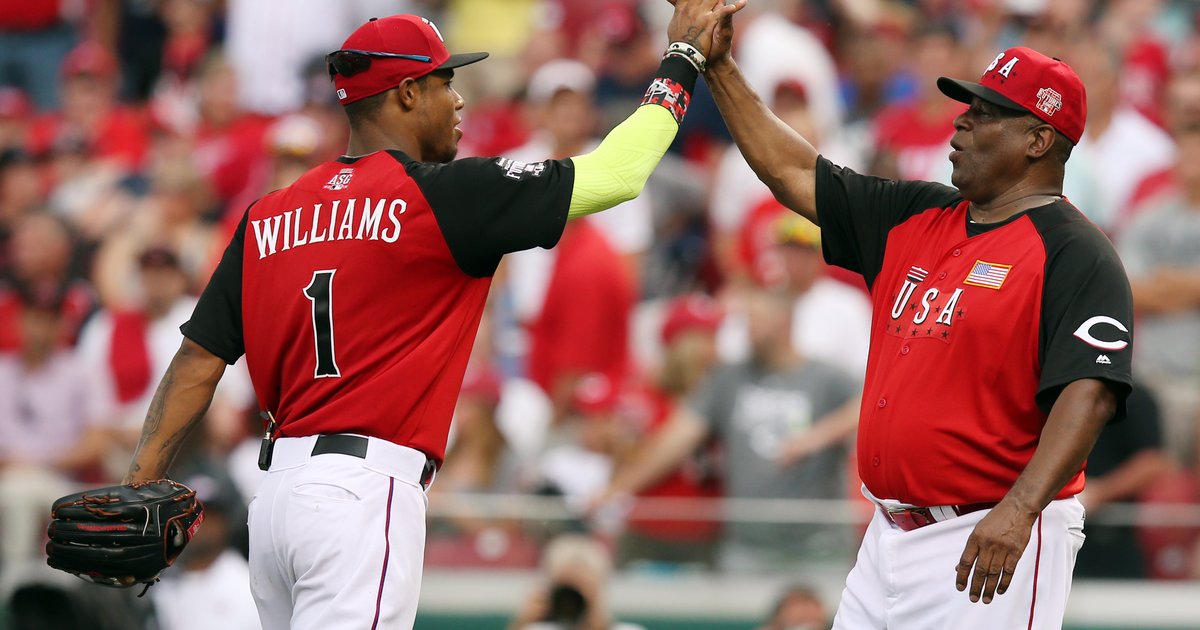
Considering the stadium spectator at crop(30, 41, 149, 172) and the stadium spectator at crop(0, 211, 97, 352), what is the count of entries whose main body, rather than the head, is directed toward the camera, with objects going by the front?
2

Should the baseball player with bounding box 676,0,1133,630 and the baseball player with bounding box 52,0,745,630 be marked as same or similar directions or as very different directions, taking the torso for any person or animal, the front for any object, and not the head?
very different directions

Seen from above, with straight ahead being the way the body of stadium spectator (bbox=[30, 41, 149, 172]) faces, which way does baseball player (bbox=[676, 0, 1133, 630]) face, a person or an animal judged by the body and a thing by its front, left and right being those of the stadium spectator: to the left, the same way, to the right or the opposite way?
to the right

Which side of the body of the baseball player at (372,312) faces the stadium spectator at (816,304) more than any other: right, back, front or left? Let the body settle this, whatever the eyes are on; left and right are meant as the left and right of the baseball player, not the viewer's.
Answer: front

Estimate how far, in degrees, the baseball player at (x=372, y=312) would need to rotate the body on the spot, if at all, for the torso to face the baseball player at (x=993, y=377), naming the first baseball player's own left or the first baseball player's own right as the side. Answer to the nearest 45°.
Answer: approximately 45° to the first baseball player's own right

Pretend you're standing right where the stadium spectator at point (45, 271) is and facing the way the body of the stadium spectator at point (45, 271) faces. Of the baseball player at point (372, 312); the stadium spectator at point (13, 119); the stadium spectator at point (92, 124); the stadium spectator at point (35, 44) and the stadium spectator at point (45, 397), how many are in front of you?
2
